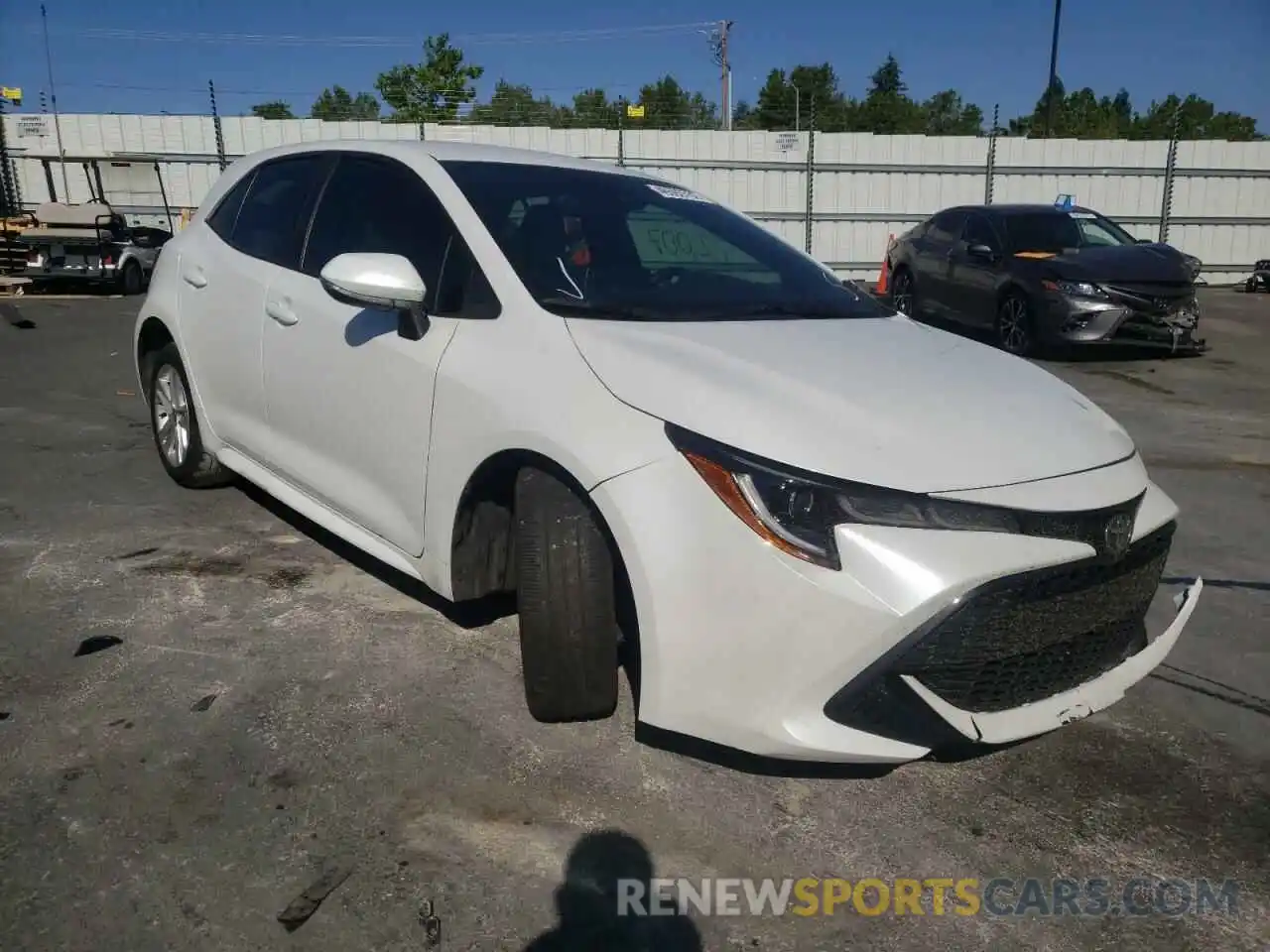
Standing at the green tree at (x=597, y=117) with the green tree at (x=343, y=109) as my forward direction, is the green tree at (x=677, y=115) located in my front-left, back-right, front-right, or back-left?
back-right

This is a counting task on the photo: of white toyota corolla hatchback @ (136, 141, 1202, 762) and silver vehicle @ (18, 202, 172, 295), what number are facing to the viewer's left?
0

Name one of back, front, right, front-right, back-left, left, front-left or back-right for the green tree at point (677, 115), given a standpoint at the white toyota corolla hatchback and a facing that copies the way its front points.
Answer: back-left

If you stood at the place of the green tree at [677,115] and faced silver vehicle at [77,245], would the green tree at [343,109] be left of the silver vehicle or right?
right

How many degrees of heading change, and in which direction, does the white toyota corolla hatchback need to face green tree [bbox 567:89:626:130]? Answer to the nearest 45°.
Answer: approximately 135° to its left

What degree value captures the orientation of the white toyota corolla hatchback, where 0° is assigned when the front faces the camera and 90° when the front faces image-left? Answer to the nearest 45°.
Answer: approximately 315°

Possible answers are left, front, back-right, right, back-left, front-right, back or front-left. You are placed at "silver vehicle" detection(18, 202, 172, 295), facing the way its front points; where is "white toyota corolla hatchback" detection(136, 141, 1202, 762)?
back-right
